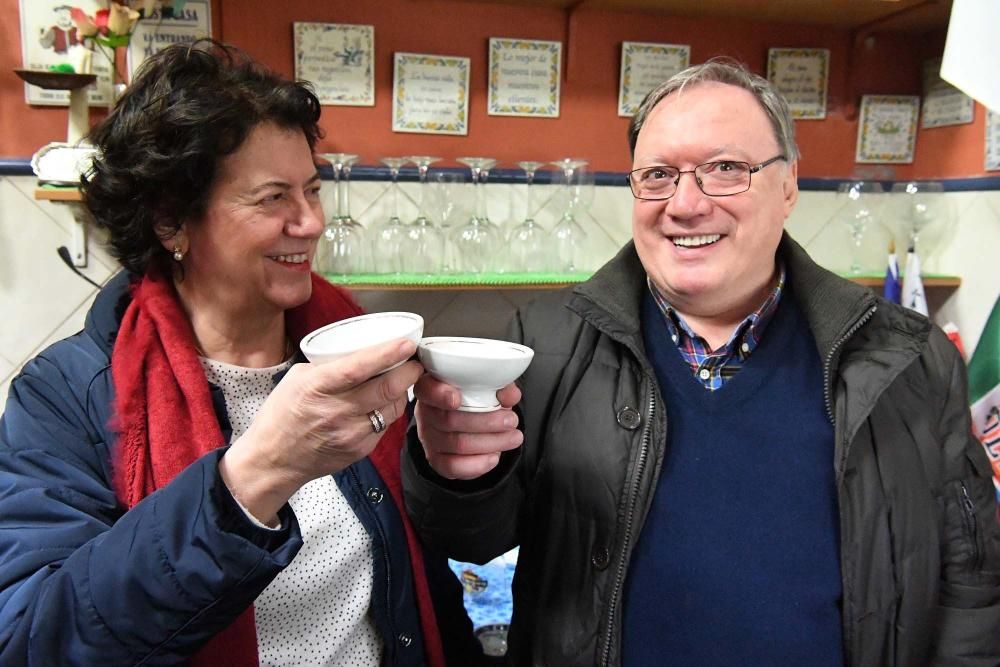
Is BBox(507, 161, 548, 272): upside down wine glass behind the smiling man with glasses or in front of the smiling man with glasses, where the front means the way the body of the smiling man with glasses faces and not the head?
behind

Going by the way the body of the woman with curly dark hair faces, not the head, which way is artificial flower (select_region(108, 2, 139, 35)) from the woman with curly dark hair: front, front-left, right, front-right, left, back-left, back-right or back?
back-left

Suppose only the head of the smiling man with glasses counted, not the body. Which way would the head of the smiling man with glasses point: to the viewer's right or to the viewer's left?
to the viewer's left

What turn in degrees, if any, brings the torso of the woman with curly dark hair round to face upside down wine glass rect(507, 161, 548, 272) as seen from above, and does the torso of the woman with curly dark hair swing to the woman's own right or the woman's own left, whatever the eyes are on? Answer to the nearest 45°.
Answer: approximately 90° to the woman's own left

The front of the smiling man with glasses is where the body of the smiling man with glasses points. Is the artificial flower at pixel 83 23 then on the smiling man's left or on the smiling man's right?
on the smiling man's right

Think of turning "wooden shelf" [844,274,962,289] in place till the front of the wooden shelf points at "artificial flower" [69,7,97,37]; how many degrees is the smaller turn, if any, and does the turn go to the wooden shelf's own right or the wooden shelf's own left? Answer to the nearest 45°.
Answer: approximately 45° to the wooden shelf's own right

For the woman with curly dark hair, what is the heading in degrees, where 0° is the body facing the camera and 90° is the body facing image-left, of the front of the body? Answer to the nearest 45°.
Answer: approximately 315°
